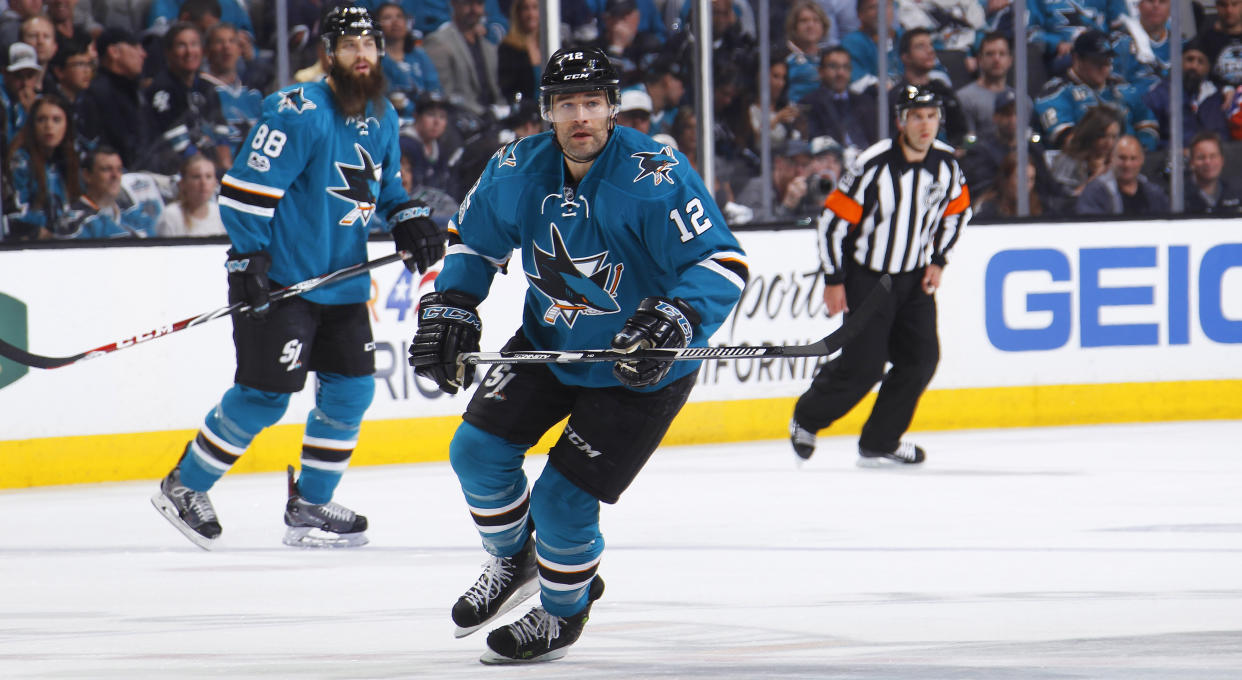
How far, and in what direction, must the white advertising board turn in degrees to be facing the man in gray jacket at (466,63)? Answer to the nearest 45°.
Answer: approximately 135° to its right

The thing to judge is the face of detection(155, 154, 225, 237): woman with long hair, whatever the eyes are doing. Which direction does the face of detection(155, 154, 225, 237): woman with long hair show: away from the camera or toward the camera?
toward the camera

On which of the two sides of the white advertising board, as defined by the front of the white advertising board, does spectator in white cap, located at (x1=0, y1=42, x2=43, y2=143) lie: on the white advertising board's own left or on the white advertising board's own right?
on the white advertising board's own right

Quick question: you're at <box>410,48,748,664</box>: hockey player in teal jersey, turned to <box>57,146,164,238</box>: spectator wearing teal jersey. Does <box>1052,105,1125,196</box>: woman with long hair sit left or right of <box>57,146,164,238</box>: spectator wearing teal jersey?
right

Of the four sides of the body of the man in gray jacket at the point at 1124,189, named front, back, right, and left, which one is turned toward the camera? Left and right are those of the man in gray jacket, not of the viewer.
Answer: front

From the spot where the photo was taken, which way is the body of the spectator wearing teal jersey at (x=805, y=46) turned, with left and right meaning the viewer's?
facing the viewer

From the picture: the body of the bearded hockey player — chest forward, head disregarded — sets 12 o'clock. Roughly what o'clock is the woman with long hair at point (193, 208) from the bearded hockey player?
The woman with long hair is roughly at 7 o'clock from the bearded hockey player.

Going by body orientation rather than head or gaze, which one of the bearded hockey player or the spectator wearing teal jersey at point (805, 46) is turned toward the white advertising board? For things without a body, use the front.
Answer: the spectator wearing teal jersey

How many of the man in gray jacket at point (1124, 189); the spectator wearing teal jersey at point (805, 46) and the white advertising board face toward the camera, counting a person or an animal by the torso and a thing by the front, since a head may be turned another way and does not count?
3

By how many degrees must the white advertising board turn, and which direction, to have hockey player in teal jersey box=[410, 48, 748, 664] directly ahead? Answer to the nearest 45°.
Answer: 0° — it already faces them

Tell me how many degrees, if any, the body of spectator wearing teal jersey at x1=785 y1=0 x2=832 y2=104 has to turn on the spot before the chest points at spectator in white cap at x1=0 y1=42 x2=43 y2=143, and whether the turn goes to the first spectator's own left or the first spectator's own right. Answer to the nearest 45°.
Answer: approximately 45° to the first spectator's own right

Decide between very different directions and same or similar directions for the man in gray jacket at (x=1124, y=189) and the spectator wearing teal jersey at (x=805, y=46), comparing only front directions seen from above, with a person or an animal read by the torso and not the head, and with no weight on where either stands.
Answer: same or similar directions

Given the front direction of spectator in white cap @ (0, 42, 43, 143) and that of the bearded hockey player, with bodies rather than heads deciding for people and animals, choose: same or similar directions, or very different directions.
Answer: same or similar directions
